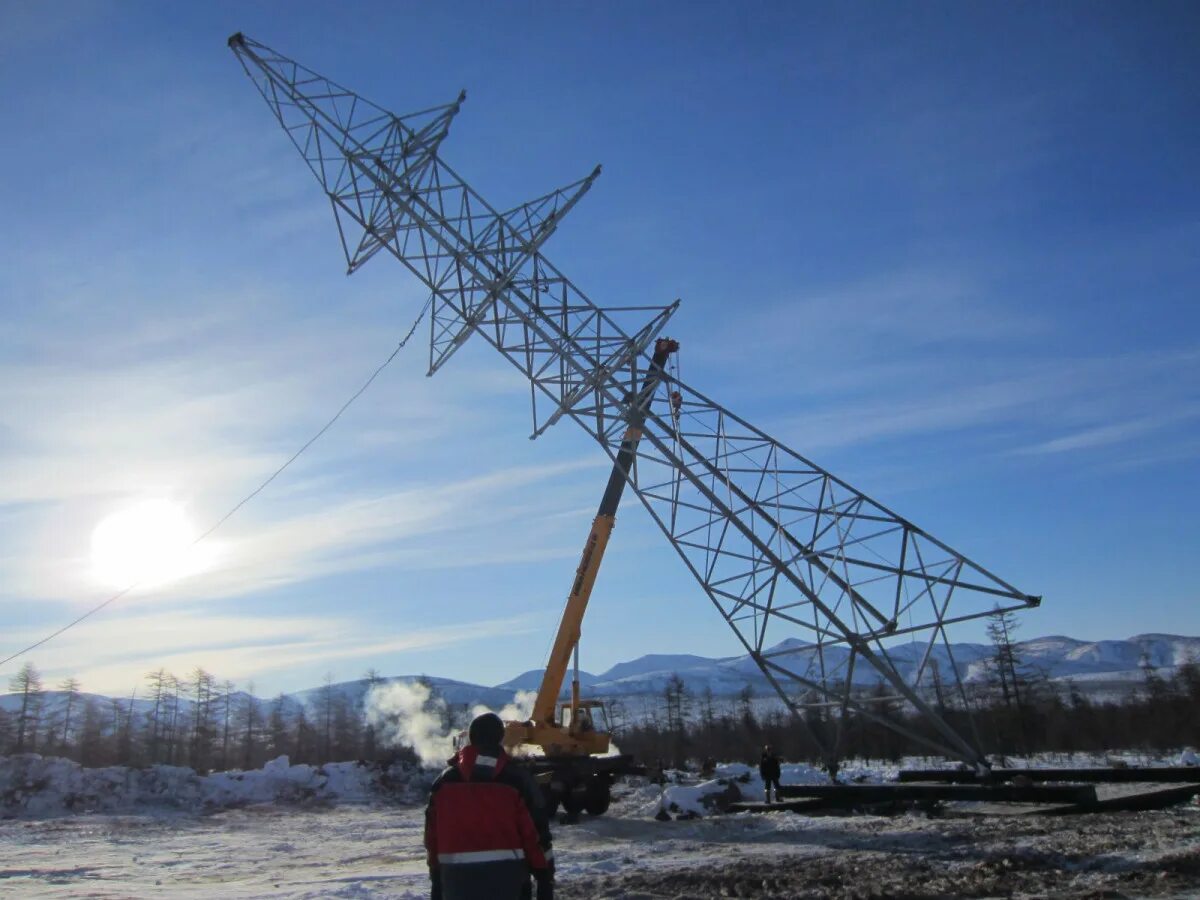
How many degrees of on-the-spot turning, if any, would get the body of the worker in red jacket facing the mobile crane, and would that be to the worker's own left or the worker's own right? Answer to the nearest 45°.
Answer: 0° — they already face it

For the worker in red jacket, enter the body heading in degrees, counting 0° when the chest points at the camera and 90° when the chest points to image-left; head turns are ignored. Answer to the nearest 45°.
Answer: approximately 180°

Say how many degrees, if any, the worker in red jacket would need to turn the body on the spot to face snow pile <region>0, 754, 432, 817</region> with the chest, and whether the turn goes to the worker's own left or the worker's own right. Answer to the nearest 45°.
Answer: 0° — they already face it

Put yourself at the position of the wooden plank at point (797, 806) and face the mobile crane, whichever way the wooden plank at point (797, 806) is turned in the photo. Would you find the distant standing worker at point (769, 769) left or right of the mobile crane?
right

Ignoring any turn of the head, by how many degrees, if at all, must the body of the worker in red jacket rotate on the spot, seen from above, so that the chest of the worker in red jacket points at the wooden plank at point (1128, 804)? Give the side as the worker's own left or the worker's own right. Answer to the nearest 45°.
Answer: approximately 45° to the worker's own right

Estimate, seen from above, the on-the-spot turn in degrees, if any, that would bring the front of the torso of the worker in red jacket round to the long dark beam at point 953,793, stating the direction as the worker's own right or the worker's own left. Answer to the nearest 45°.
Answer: approximately 45° to the worker's own right
